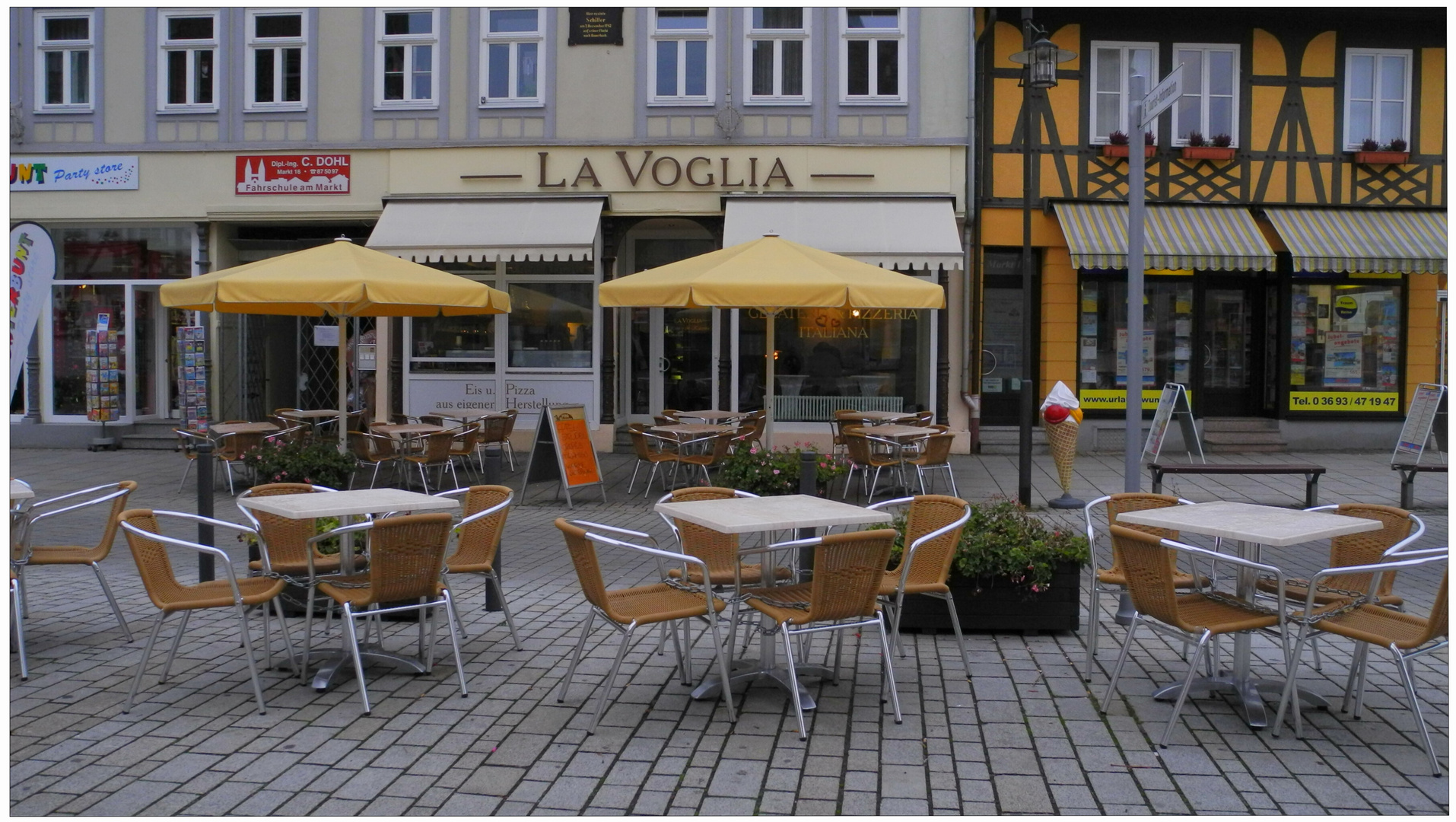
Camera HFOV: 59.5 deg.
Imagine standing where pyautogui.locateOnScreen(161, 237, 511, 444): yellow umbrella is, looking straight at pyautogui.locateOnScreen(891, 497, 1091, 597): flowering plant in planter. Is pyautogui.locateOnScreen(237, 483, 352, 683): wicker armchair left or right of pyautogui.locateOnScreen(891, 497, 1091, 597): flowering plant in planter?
right

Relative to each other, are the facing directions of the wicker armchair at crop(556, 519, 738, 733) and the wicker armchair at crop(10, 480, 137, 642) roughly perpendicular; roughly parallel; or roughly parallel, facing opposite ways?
roughly parallel, facing opposite ways

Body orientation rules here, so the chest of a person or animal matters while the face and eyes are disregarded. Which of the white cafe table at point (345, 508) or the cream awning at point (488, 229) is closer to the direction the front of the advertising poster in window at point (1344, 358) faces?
the white cafe table

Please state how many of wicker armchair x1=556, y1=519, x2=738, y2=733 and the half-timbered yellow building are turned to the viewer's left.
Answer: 0

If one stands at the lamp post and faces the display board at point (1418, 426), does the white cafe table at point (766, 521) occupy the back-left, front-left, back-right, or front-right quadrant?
back-right

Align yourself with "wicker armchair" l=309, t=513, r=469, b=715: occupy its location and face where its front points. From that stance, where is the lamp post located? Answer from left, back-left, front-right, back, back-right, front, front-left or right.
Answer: right

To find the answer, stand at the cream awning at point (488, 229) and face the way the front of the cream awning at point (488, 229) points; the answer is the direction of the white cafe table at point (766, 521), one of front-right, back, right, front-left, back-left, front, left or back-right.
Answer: front

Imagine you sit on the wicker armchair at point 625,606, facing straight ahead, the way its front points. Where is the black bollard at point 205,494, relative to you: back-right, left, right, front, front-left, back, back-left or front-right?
left

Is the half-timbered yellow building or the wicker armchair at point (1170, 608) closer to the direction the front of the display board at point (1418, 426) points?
the wicker armchair

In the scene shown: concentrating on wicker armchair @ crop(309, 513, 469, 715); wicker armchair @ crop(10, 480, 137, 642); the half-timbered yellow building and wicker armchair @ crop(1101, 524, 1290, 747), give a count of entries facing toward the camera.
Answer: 1

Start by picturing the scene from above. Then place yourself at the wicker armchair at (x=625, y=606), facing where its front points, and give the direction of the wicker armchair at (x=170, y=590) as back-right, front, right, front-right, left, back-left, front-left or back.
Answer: back-left

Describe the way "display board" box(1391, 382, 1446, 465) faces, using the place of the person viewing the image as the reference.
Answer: facing the viewer and to the left of the viewer

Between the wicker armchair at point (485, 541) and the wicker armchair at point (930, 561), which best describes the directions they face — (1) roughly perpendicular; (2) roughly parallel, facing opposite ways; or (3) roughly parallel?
roughly parallel

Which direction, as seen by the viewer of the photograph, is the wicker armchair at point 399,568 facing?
facing away from the viewer and to the left of the viewer

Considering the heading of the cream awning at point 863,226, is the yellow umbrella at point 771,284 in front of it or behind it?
in front

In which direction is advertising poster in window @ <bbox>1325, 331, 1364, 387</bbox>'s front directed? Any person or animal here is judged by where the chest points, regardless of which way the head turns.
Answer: toward the camera

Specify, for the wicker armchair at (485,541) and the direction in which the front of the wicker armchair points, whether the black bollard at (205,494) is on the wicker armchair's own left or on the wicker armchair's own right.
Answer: on the wicker armchair's own right

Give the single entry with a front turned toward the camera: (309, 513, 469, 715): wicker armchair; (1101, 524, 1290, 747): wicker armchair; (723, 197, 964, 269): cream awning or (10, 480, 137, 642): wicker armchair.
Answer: the cream awning
